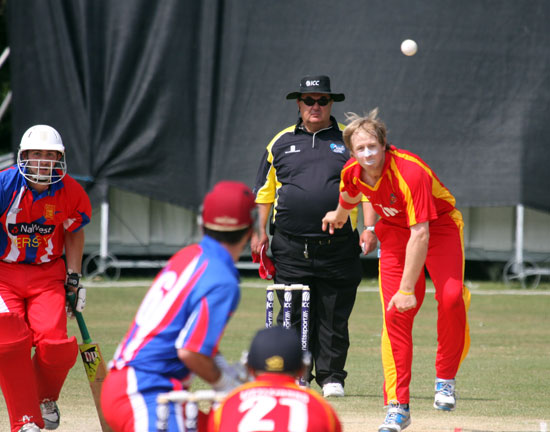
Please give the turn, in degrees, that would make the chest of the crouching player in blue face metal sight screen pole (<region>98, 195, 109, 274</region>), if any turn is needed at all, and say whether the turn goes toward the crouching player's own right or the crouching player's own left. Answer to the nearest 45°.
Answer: approximately 45° to the crouching player's own left

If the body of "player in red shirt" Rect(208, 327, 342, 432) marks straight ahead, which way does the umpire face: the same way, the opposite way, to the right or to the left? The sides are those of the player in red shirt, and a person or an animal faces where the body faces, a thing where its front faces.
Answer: the opposite way

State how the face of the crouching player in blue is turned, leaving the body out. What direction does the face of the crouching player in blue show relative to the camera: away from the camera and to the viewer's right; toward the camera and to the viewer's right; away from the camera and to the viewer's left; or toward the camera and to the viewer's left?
away from the camera and to the viewer's right

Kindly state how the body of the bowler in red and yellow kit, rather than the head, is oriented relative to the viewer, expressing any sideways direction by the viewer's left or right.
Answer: facing the viewer and to the left of the viewer

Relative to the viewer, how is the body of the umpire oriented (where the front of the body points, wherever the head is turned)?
toward the camera

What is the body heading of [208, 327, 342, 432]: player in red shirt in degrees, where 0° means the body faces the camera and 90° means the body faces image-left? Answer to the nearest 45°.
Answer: approximately 180°

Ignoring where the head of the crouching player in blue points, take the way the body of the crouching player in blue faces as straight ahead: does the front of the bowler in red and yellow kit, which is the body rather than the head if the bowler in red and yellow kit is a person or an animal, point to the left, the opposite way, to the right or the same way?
the opposite way

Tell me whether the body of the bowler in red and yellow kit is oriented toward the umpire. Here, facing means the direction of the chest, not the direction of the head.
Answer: no

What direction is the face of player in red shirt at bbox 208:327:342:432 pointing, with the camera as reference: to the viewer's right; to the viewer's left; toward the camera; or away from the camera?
away from the camera

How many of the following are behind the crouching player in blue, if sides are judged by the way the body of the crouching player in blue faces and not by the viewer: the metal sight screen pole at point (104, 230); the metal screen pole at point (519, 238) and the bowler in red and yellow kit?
0

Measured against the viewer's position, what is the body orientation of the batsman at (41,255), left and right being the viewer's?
facing the viewer

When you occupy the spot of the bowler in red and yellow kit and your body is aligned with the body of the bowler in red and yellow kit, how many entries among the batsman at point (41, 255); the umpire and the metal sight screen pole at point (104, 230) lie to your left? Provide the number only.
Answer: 0

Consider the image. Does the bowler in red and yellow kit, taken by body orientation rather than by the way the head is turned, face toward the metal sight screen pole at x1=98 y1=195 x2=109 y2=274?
no

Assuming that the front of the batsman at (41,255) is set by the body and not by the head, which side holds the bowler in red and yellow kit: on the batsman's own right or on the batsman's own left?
on the batsman's own left

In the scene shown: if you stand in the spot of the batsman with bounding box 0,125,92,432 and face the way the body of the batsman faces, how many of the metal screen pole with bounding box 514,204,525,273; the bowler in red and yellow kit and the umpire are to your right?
0

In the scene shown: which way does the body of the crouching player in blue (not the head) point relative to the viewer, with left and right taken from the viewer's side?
facing away from the viewer and to the right of the viewer
